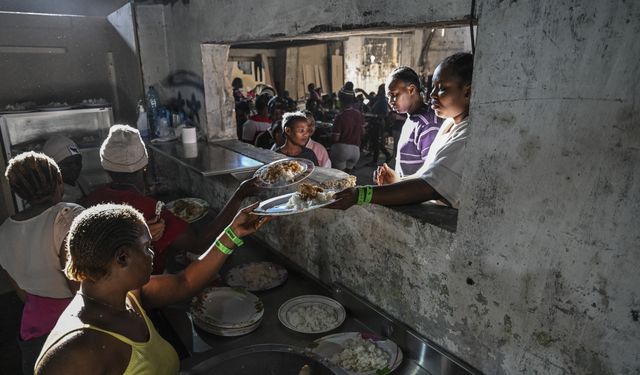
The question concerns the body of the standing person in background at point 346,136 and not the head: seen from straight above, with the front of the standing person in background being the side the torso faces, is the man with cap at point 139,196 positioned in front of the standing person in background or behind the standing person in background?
behind

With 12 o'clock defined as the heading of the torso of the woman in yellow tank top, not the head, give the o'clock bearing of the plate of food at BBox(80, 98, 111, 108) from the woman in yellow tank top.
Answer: The plate of food is roughly at 9 o'clock from the woman in yellow tank top.

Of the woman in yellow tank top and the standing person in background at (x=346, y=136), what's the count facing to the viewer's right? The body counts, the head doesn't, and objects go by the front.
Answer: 1

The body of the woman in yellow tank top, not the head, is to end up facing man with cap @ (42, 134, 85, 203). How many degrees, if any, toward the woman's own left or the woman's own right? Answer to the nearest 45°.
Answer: approximately 90° to the woman's own left

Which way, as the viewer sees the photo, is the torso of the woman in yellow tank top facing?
to the viewer's right

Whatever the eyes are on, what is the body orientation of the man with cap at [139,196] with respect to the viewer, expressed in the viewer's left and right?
facing away from the viewer and to the right of the viewer

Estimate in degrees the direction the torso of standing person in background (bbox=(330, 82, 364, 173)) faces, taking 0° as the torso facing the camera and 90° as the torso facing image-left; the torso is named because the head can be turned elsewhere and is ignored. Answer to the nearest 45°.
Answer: approximately 180°
